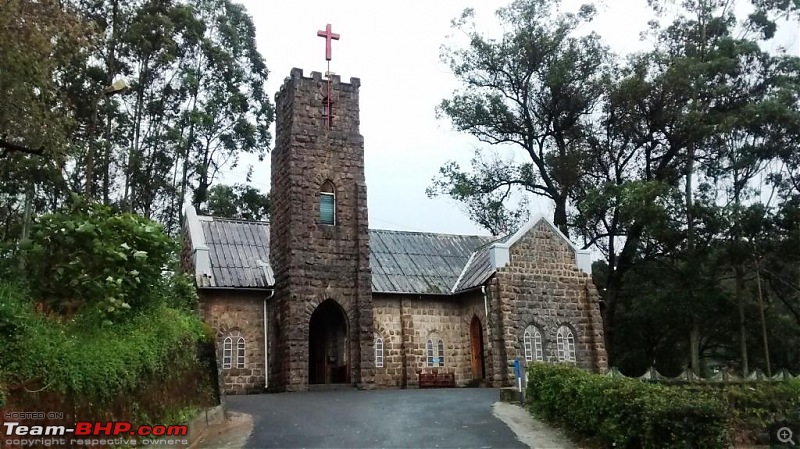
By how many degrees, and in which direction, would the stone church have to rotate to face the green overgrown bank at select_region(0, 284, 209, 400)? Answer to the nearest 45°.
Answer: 0° — it already faces it

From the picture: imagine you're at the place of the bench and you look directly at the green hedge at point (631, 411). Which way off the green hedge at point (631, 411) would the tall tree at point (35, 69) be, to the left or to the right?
right

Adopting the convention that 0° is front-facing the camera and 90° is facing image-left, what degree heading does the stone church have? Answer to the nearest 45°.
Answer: approximately 0°

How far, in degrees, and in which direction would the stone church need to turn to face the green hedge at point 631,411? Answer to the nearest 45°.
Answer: approximately 45° to its left

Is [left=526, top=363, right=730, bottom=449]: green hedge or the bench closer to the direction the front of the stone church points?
the green hedge
